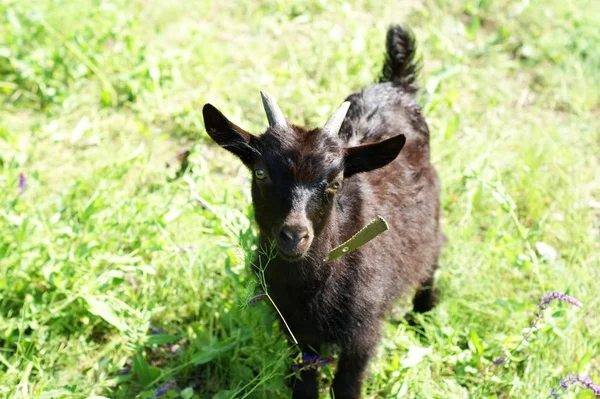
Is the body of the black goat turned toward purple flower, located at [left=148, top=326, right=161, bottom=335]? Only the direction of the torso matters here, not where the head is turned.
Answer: no

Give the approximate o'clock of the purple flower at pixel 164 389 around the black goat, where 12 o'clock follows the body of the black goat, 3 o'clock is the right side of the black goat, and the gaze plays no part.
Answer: The purple flower is roughly at 1 o'clock from the black goat.

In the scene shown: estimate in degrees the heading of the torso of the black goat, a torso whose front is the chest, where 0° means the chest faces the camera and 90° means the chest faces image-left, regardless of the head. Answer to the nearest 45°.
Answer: approximately 45°

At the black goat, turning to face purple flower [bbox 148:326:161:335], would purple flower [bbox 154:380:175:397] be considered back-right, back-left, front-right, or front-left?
front-left
